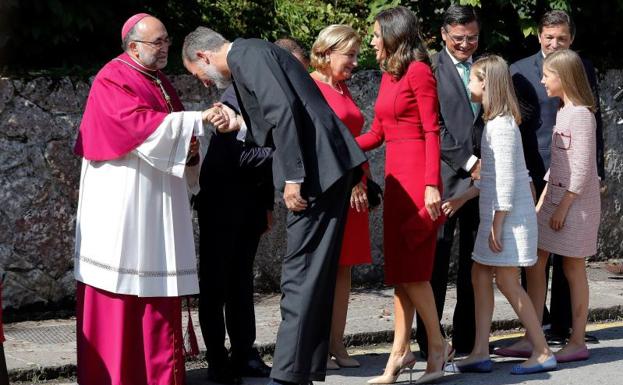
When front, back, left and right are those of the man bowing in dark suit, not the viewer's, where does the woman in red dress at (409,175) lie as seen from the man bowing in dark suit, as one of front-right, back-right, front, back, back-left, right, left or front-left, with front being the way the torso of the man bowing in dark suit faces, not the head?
back-right

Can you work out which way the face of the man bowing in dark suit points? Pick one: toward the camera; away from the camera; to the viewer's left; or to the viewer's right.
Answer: to the viewer's left

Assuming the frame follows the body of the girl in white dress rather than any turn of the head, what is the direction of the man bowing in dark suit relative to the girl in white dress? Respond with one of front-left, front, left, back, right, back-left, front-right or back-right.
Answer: front-left

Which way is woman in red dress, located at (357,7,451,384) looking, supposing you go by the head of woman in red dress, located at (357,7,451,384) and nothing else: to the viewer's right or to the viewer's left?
to the viewer's left

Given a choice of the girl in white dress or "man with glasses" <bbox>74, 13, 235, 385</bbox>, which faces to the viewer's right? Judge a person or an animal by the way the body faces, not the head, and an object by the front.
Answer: the man with glasses

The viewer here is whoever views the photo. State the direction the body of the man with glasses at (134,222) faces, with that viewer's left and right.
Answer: facing to the right of the viewer

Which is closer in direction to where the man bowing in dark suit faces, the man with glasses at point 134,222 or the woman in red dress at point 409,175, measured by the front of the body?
the man with glasses

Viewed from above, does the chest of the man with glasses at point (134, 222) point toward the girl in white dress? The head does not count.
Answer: yes

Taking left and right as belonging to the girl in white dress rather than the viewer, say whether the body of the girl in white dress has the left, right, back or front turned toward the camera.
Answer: left

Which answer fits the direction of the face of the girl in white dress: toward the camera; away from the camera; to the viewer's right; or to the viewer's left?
to the viewer's left

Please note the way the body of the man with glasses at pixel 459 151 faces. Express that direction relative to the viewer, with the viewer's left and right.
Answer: facing the viewer and to the right of the viewer

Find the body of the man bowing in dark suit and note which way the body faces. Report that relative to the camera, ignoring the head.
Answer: to the viewer's left

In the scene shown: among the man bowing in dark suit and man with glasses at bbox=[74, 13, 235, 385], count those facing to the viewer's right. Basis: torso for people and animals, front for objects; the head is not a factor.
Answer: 1
